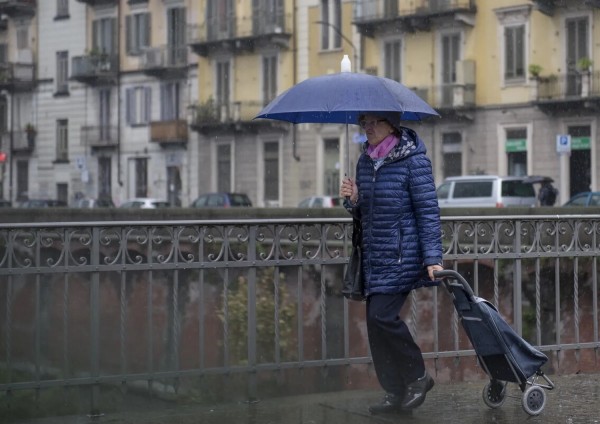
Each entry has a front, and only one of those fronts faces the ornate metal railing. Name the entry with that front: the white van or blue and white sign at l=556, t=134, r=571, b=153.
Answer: the blue and white sign

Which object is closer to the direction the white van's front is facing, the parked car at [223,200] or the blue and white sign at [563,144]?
the parked car

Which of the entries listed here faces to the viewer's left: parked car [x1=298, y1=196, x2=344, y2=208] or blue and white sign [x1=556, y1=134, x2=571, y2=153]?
the parked car

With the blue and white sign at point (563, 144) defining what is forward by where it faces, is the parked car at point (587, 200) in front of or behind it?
in front

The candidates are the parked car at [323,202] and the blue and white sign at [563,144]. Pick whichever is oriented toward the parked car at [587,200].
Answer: the blue and white sign

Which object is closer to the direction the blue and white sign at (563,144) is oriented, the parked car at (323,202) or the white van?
the white van

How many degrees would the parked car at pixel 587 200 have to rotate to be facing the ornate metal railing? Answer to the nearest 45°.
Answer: approximately 90° to its left

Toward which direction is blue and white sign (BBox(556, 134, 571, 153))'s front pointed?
toward the camera

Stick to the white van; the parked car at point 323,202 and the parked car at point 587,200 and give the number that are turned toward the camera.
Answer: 0

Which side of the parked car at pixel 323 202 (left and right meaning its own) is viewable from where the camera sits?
left

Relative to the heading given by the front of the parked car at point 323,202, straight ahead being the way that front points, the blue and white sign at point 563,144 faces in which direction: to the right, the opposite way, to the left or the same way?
to the left

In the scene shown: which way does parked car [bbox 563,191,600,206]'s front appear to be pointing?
to the viewer's left
